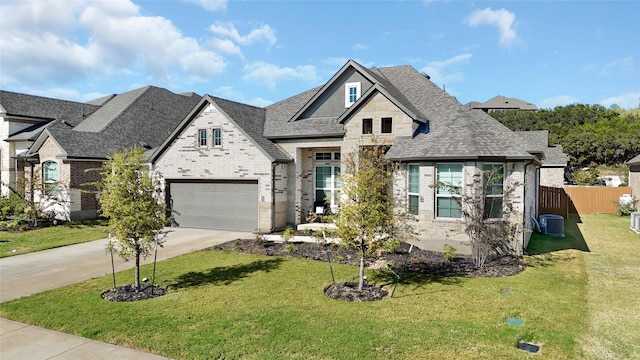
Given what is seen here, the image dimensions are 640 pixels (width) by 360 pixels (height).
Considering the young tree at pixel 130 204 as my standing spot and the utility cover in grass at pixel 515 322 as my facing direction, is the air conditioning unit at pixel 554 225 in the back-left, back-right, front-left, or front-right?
front-left

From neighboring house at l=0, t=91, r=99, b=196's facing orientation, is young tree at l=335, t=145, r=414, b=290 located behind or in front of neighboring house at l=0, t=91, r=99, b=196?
in front

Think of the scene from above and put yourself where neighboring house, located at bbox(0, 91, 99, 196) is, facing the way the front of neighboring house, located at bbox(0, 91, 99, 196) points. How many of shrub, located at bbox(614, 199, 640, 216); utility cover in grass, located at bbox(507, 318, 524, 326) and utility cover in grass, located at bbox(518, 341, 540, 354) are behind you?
0
